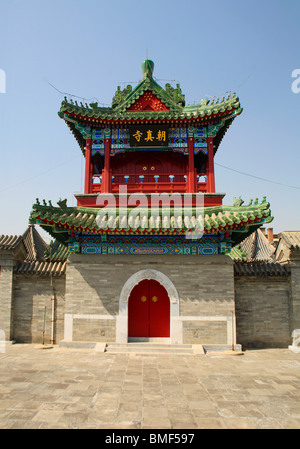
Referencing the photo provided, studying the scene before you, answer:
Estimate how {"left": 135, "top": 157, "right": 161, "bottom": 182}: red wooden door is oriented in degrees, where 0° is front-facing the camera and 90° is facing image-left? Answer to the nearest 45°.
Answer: approximately 0°

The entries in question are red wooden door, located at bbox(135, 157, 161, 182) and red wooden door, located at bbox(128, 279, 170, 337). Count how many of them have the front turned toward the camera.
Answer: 2
